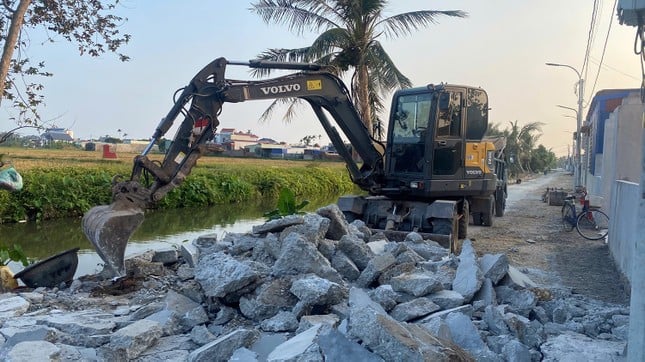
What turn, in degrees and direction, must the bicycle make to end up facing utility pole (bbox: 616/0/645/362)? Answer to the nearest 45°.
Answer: approximately 45° to its right

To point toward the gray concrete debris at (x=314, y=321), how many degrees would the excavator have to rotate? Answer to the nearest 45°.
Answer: approximately 45° to its left

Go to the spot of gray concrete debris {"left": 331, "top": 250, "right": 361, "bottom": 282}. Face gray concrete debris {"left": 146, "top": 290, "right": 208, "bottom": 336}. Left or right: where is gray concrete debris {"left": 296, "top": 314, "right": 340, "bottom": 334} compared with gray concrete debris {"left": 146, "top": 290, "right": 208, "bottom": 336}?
left

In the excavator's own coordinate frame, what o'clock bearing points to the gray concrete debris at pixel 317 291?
The gray concrete debris is roughly at 11 o'clock from the excavator.

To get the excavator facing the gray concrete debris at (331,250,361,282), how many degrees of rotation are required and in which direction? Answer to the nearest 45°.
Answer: approximately 45° to its left

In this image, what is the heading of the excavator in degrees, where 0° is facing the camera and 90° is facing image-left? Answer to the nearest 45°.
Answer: approximately 45°

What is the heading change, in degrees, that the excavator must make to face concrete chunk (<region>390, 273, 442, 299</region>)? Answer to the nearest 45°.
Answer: approximately 45° to its left

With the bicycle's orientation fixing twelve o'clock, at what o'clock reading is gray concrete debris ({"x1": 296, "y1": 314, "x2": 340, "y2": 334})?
The gray concrete debris is roughly at 2 o'clock from the bicycle.

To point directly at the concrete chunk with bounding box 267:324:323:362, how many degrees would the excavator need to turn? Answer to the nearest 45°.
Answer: approximately 45° to its left

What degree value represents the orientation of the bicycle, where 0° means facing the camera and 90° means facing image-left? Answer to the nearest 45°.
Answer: approximately 315°
